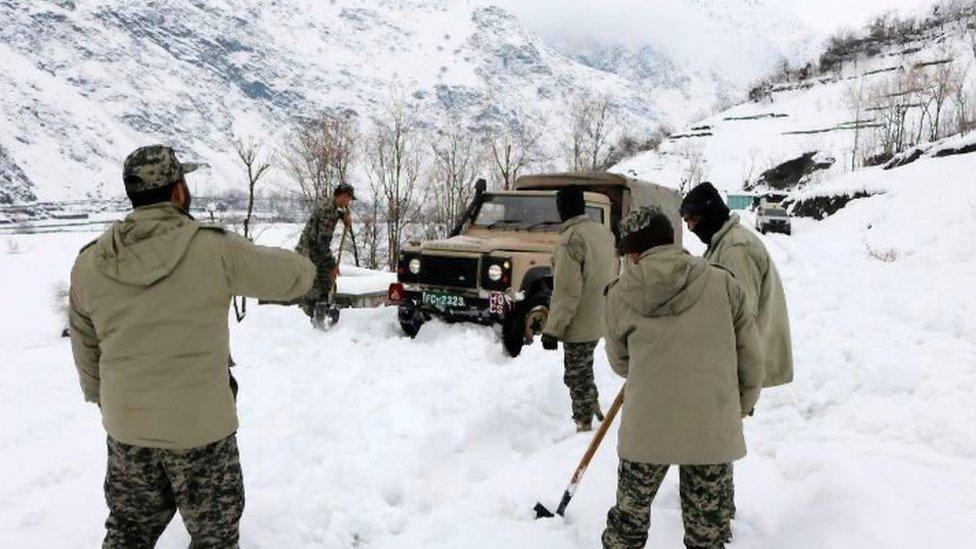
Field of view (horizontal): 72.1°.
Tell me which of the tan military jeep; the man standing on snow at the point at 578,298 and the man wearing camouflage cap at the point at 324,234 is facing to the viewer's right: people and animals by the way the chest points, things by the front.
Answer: the man wearing camouflage cap

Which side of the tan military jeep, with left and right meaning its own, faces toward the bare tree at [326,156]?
right

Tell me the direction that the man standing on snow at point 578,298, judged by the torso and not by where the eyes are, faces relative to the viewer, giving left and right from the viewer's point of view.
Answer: facing away from the viewer and to the left of the viewer

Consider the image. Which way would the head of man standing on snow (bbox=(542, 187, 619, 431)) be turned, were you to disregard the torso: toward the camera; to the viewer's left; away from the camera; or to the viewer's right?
away from the camera

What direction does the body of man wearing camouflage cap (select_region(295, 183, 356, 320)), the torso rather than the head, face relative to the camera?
to the viewer's right

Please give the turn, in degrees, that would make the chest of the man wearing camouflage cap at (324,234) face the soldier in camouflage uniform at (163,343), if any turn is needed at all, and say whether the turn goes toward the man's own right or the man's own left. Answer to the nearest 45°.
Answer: approximately 90° to the man's own right

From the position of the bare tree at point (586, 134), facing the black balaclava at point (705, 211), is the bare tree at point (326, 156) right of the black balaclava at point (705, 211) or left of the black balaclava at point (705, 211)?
right

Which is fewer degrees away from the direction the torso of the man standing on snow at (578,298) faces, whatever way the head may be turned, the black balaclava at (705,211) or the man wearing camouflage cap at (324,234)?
the man wearing camouflage cap

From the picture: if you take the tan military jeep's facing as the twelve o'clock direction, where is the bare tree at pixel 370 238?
The bare tree is roughly at 4 o'clock from the tan military jeep.

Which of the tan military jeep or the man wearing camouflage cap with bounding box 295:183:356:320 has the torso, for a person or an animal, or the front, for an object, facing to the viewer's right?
the man wearing camouflage cap

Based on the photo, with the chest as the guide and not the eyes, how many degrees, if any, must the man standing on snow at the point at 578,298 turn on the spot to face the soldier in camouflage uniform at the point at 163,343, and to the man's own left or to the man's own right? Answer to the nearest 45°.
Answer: approximately 90° to the man's own left
